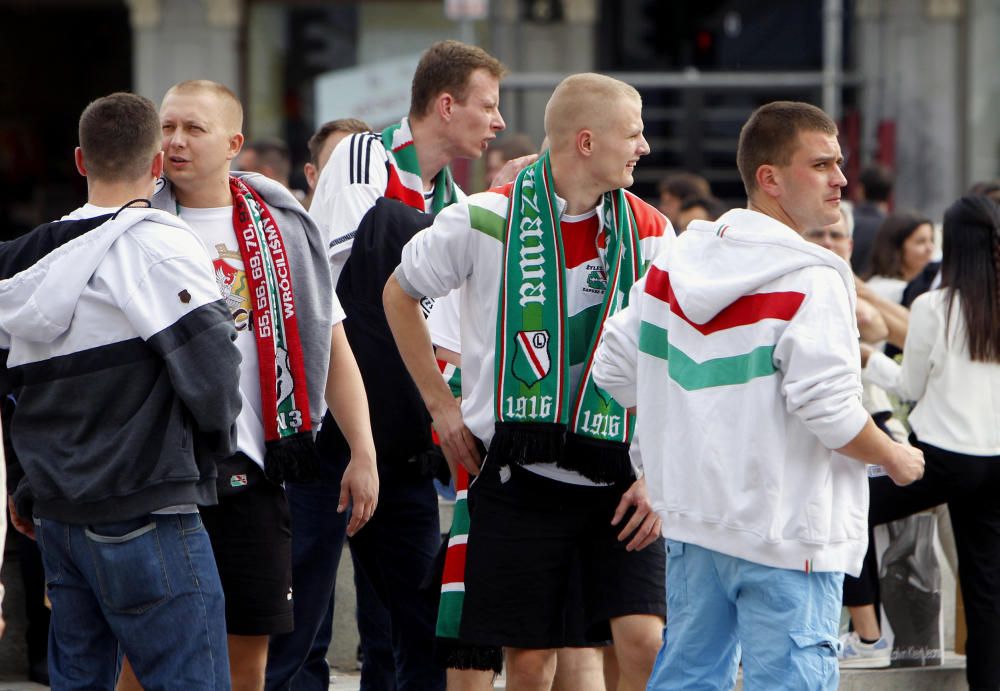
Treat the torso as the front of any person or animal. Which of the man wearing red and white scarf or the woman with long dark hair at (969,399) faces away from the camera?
the woman with long dark hair

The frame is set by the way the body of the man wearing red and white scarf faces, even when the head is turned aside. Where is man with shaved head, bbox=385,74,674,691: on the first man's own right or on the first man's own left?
on the first man's own left

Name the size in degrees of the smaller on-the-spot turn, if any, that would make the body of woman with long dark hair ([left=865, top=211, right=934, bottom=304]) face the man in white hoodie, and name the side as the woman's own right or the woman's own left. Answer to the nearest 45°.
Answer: approximately 90° to the woman's own right

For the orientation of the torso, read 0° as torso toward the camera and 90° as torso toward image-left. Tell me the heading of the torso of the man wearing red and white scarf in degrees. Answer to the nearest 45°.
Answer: approximately 45°

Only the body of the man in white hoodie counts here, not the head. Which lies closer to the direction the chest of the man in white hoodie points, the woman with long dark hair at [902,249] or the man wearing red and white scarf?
the woman with long dark hair

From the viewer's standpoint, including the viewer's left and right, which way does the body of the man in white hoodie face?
facing away from the viewer and to the right of the viewer

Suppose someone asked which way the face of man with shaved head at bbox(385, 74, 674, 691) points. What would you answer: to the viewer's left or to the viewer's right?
to the viewer's right

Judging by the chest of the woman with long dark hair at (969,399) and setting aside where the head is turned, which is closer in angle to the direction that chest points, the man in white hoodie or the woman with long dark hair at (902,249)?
the woman with long dark hair
